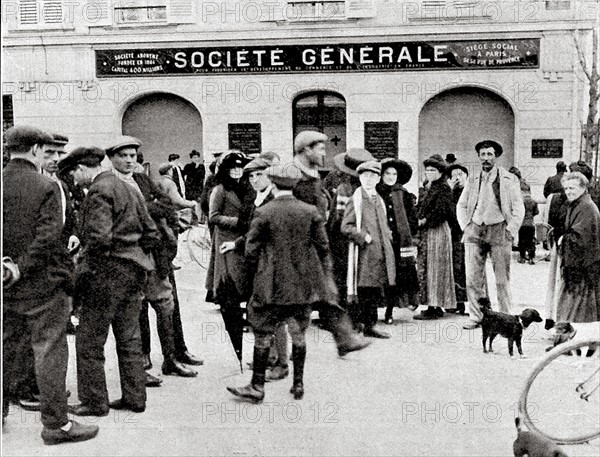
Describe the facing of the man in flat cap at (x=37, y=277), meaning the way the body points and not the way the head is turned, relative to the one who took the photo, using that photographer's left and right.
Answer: facing away from the viewer and to the right of the viewer

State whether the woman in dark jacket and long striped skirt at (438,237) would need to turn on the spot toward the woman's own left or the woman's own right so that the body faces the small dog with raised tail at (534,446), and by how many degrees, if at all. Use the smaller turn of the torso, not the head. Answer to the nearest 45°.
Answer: approximately 90° to the woman's own left

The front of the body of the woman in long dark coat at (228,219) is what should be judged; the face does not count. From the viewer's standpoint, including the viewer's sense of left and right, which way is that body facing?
facing the viewer and to the right of the viewer

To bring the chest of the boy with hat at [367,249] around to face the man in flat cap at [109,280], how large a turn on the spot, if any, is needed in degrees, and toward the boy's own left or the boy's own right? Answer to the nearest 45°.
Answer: approximately 90° to the boy's own right

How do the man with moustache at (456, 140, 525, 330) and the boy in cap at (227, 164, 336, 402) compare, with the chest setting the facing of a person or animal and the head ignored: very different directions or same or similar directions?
very different directions

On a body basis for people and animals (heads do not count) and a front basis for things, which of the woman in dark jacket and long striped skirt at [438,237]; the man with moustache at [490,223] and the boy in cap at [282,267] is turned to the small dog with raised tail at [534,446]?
the man with moustache

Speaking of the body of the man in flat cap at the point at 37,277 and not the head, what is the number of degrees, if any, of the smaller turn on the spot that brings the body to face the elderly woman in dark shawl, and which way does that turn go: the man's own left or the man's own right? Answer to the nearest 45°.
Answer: approximately 45° to the man's own right

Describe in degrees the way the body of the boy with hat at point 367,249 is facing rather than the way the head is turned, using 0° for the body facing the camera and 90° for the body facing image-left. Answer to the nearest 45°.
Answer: approximately 315°

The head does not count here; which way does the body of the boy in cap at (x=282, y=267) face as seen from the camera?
away from the camera

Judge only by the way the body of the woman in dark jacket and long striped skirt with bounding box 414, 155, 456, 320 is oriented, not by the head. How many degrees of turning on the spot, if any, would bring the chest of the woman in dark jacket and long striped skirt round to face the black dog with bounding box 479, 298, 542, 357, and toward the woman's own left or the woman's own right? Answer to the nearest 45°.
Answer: approximately 90° to the woman's own left

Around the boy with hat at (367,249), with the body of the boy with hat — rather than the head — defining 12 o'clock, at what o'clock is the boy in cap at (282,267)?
The boy in cap is roughly at 2 o'clock from the boy with hat.

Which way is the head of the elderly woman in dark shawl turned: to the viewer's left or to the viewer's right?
to the viewer's left

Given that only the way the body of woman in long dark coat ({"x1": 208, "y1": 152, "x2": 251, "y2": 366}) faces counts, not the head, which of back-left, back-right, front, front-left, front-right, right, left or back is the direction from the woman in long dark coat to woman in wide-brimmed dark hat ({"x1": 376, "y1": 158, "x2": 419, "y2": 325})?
left
